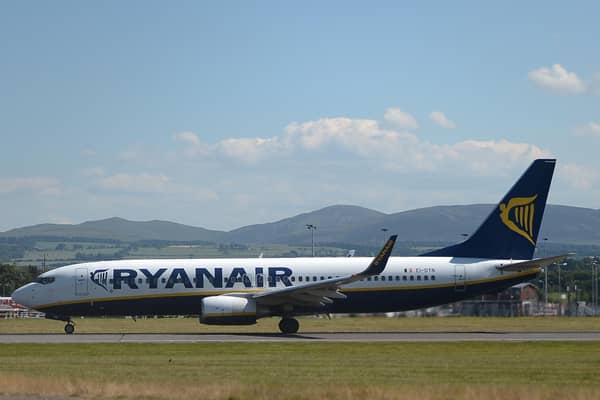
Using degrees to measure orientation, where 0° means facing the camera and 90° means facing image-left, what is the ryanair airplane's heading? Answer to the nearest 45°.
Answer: approximately 90°
